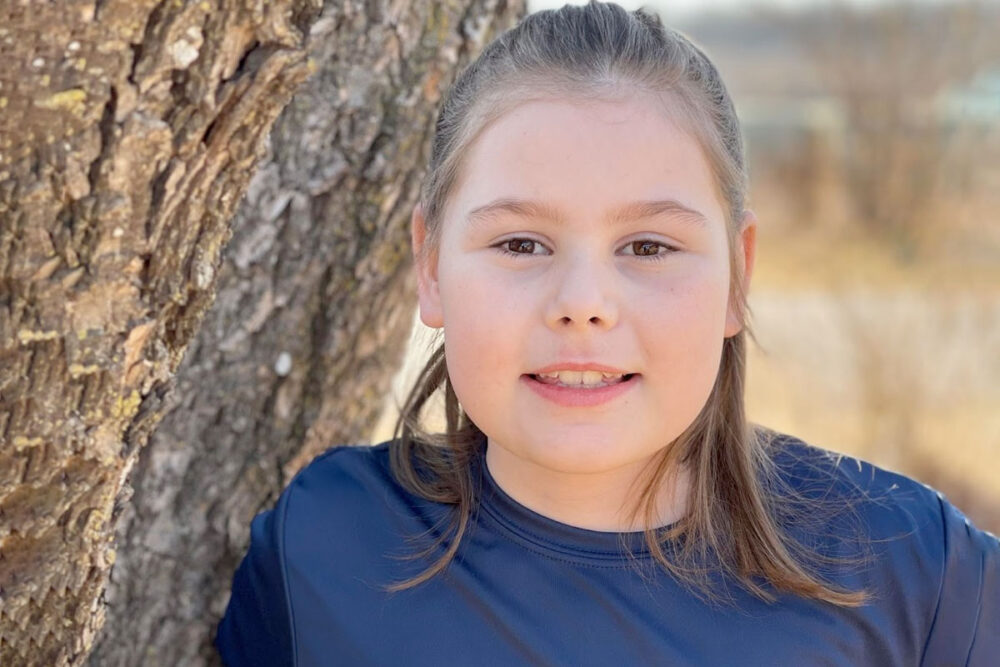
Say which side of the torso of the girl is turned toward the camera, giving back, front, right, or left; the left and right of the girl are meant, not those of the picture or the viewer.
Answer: front

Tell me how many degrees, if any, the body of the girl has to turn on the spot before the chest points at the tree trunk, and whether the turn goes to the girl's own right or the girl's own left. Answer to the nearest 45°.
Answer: approximately 90° to the girl's own right
